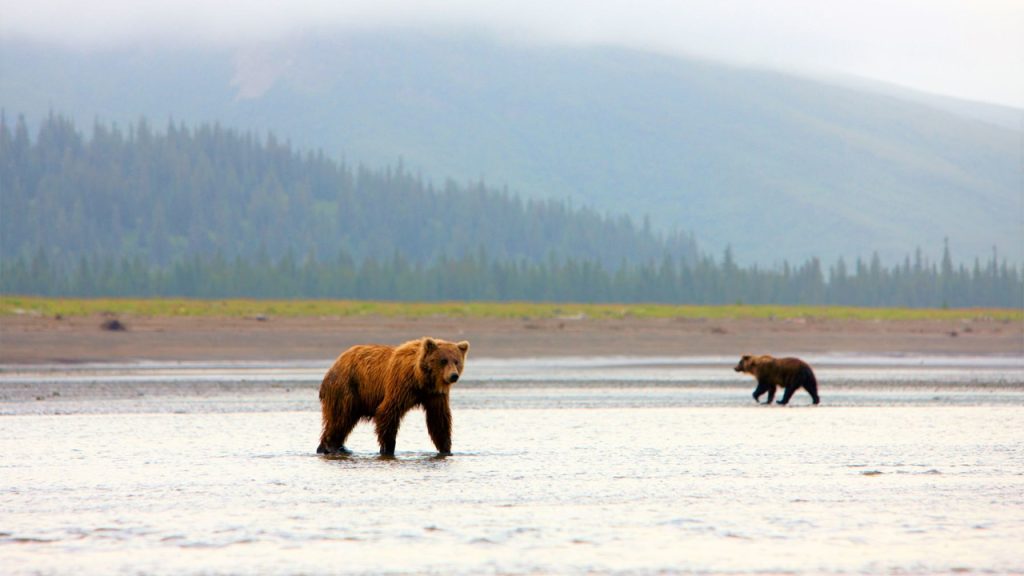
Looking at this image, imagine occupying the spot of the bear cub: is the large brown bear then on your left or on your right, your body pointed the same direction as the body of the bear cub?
on your left

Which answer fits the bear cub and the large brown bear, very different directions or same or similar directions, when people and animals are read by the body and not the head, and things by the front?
very different directions

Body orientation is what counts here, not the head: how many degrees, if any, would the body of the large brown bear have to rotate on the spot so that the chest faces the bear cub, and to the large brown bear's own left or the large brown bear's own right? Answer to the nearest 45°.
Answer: approximately 90° to the large brown bear's own left

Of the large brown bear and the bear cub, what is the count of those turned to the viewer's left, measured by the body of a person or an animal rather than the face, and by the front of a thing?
1

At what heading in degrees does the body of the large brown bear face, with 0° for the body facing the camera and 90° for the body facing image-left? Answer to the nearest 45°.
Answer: approximately 315°

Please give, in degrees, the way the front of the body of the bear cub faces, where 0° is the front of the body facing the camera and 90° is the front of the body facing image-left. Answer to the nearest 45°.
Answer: approximately 90°
